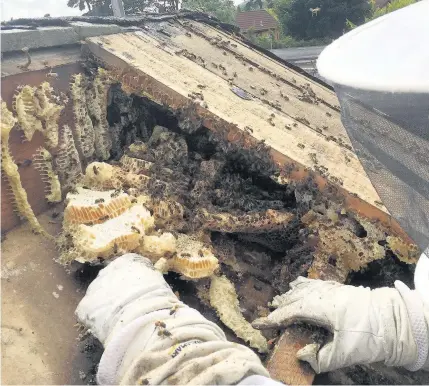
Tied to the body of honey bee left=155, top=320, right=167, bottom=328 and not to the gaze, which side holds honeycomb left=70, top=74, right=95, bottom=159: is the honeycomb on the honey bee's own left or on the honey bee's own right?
on the honey bee's own right

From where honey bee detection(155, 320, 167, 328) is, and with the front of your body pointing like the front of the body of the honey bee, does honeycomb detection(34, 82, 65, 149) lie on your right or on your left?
on your right

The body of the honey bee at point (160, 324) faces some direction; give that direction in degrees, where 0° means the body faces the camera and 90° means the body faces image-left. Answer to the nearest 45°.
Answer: approximately 90°

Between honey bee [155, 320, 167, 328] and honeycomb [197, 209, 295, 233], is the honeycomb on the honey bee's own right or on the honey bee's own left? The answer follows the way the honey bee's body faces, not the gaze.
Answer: on the honey bee's own right

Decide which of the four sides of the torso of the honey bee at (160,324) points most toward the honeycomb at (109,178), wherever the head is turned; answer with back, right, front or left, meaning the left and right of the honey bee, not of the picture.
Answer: right

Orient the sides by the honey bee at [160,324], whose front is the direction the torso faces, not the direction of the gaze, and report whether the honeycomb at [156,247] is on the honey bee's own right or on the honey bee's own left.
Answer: on the honey bee's own right

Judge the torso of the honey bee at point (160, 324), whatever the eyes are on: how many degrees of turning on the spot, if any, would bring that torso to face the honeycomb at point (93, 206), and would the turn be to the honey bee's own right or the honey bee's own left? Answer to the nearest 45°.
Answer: approximately 90° to the honey bee's own right

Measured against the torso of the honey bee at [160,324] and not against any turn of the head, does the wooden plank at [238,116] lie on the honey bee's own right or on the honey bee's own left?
on the honey bee's own right

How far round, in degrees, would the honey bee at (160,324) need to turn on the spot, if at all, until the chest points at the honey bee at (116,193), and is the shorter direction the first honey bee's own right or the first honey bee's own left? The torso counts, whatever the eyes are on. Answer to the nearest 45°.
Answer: approximately 90° to the first honey bee's own right
